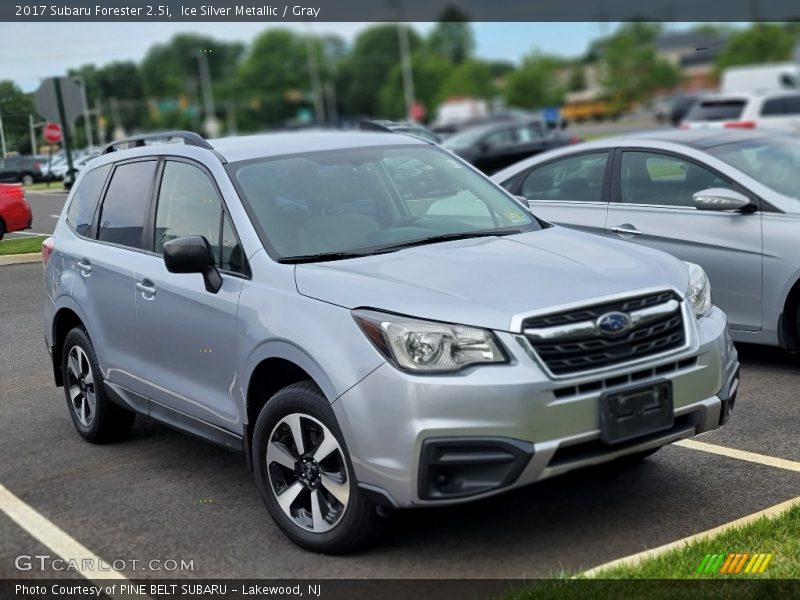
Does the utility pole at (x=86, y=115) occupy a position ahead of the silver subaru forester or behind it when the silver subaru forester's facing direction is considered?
behind

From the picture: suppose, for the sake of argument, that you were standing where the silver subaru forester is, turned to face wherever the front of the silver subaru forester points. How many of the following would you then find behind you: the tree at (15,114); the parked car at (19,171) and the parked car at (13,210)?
3

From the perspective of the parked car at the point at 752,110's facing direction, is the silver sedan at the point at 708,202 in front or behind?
behind

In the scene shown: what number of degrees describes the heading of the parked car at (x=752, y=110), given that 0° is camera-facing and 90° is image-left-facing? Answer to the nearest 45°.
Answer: approximately 225°

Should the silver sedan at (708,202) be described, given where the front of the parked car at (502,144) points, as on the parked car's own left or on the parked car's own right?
on the parked car's own left

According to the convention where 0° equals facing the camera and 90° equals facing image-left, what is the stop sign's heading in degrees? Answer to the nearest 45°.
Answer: approximately 0°

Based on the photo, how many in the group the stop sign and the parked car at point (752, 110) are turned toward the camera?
1
